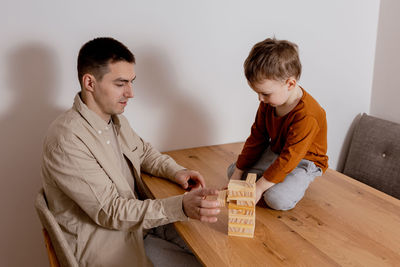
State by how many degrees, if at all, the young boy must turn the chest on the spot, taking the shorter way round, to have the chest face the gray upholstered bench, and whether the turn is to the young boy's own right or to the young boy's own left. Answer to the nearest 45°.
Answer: approximately 180°

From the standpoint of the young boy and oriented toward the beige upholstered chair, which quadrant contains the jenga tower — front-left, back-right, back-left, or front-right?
front-left

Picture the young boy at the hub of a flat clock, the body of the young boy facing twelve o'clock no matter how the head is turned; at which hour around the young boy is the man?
The man is roughly at 1 o'clock from the young boy.

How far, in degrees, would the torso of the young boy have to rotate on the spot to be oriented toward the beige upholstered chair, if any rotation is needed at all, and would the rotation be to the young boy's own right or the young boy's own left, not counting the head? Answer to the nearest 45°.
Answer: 0° — they already face it

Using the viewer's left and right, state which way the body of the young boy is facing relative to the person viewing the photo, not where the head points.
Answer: facing the viewer and to the left of the viewer
